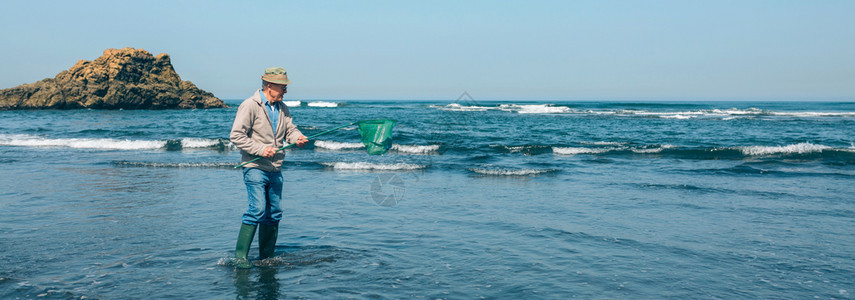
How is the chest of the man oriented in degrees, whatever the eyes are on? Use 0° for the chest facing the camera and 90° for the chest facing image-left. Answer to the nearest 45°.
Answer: approximately 315°
